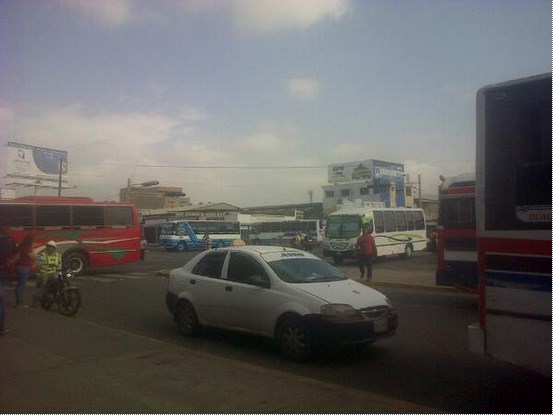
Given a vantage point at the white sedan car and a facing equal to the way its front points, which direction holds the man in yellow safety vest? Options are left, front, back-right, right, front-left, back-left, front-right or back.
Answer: back

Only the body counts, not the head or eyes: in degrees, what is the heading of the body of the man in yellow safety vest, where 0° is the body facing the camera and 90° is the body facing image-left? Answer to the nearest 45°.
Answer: approximately 315°

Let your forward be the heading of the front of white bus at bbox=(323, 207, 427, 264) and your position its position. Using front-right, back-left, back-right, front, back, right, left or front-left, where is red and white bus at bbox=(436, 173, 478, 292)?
front-left

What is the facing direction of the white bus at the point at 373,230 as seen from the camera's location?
facing the viewer and to the left of the viewer

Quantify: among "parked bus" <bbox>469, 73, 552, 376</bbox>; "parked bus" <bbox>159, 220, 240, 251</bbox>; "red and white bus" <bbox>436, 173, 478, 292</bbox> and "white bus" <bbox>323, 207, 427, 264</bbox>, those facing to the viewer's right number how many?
0

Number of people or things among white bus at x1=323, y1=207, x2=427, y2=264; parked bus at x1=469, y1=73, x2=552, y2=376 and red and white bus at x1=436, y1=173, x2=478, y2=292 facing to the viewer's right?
0

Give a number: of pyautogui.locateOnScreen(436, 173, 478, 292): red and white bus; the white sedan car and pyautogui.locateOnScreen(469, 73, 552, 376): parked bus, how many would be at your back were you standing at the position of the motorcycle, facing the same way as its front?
0

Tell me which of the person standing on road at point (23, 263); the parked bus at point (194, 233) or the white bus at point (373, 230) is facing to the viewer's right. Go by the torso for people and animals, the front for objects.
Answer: the person standing on road

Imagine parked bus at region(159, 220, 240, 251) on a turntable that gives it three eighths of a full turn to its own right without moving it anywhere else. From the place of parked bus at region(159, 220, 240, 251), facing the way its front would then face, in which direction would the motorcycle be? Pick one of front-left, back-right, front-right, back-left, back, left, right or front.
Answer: back

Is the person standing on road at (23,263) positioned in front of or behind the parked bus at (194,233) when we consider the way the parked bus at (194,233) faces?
in front

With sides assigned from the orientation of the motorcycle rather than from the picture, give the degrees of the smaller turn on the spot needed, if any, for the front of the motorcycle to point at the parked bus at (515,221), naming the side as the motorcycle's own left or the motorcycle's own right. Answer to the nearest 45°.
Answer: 0° — it already faces it

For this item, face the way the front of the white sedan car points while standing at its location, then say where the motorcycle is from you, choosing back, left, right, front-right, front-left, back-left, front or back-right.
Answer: back
